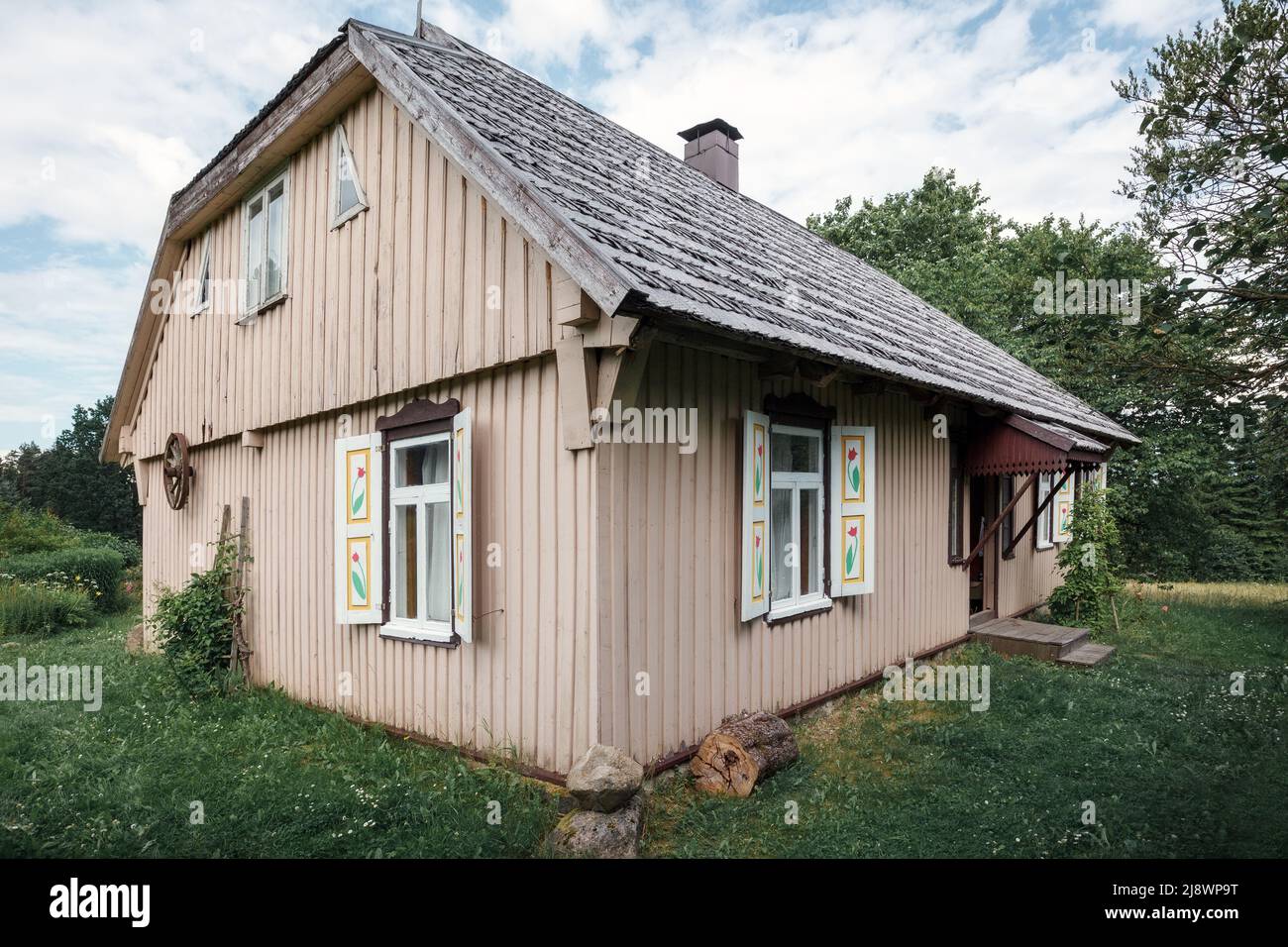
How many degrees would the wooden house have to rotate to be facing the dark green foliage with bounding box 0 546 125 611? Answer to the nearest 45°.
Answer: approximately 180°

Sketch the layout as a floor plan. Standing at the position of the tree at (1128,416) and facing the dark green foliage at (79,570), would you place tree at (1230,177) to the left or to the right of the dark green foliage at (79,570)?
left

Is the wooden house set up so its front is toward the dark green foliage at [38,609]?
no

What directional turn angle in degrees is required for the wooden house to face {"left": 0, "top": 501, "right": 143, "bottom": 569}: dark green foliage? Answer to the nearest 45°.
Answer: approximately 180°

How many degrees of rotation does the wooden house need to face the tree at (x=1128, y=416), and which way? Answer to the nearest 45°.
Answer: approximately 90° to its left

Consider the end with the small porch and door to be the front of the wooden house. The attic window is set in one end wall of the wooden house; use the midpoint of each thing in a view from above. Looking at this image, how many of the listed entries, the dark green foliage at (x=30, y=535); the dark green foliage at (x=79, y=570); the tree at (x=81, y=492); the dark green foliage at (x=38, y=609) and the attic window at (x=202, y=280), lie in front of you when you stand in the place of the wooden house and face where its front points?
0

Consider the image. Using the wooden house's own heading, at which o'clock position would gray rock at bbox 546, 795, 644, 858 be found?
The gray rock is roughly at 1 o'clock from the wooden house.

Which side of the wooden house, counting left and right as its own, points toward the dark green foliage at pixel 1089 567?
left

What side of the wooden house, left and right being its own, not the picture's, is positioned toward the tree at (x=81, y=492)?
back

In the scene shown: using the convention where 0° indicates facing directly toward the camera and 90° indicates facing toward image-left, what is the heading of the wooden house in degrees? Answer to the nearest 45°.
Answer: approximately 315°
